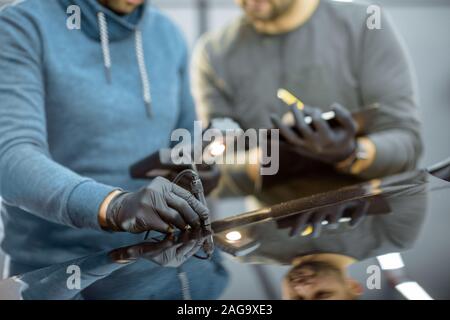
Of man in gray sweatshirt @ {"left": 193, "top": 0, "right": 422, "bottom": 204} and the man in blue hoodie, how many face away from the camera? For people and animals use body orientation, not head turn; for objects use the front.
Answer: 0

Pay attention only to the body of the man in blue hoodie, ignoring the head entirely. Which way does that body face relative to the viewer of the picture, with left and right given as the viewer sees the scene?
facing the viewer and to the right of the viewer

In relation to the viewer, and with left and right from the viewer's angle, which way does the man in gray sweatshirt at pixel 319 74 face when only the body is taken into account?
facing the viewer and to the left of the viewer
